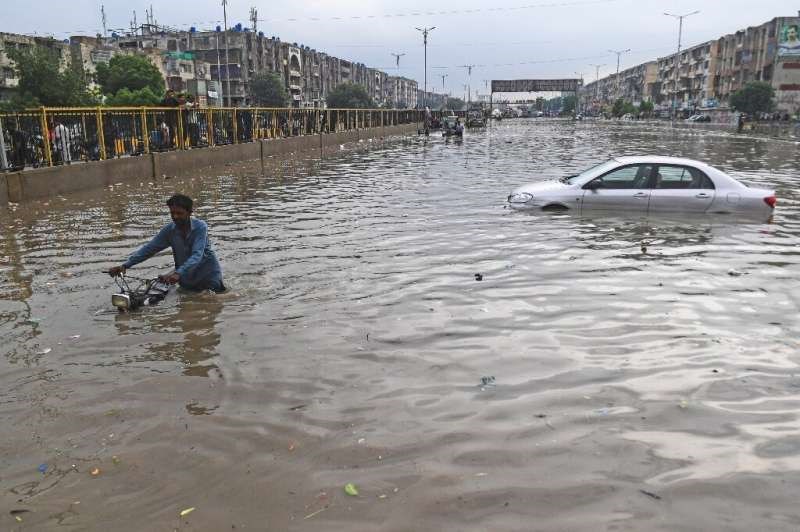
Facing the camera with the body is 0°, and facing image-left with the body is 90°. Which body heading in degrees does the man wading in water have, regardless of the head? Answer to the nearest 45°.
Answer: approximately 45°

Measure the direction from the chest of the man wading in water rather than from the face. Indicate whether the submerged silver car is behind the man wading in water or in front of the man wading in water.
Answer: behind

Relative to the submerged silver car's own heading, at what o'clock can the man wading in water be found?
The man wading in water is roughly at 10 o'clock from the submerged silver car.

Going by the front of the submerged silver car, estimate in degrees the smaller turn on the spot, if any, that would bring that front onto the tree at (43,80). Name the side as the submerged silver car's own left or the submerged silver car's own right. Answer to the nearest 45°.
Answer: approximately 45° to the submerged silver car's own right

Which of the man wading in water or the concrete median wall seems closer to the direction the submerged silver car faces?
the concrete median wall

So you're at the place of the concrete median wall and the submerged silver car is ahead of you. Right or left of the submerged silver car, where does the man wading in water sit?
right

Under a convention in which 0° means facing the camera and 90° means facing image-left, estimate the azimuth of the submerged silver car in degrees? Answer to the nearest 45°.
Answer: approximately 90°
